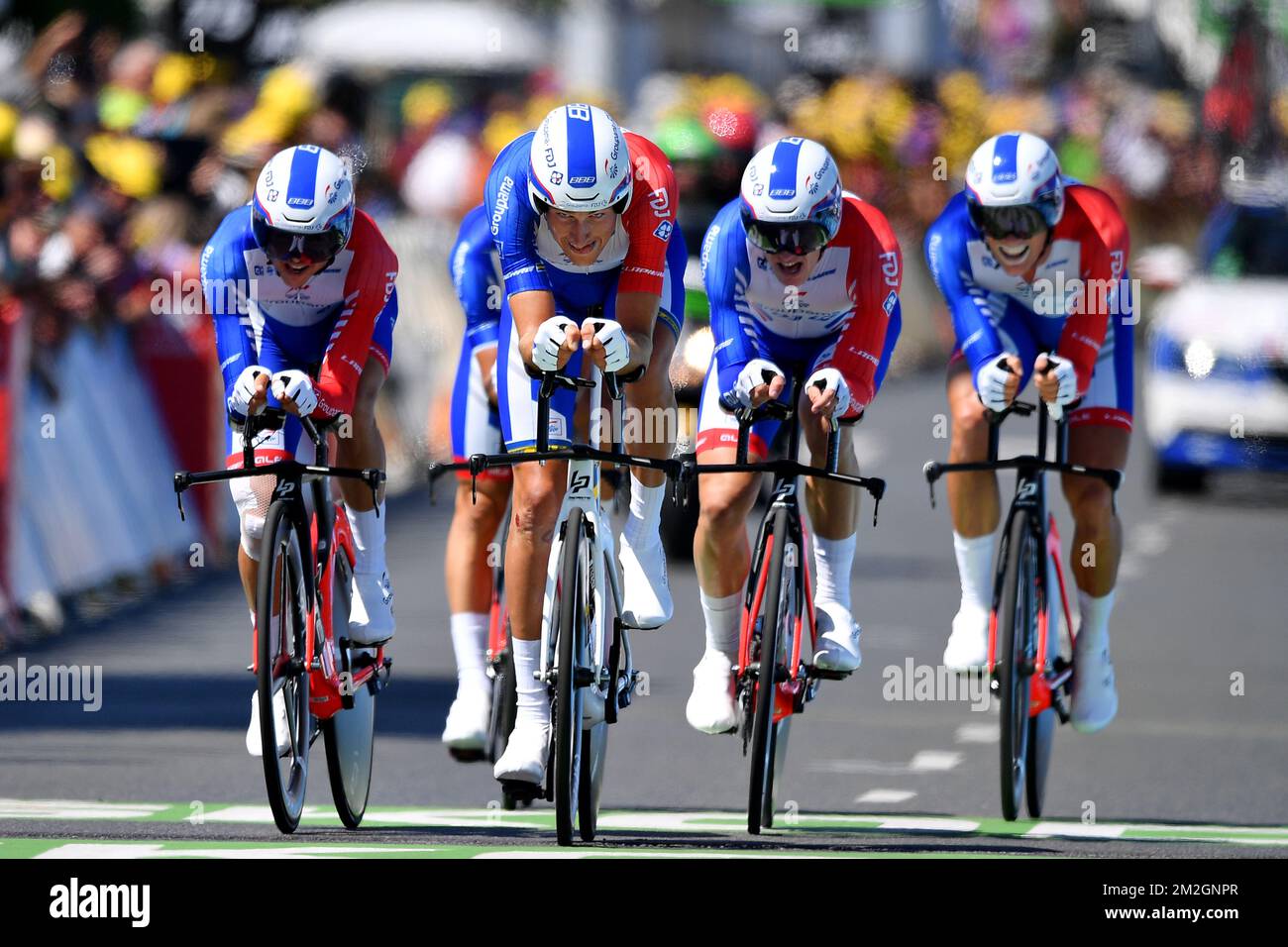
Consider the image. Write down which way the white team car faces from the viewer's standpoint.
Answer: facing the viewer
